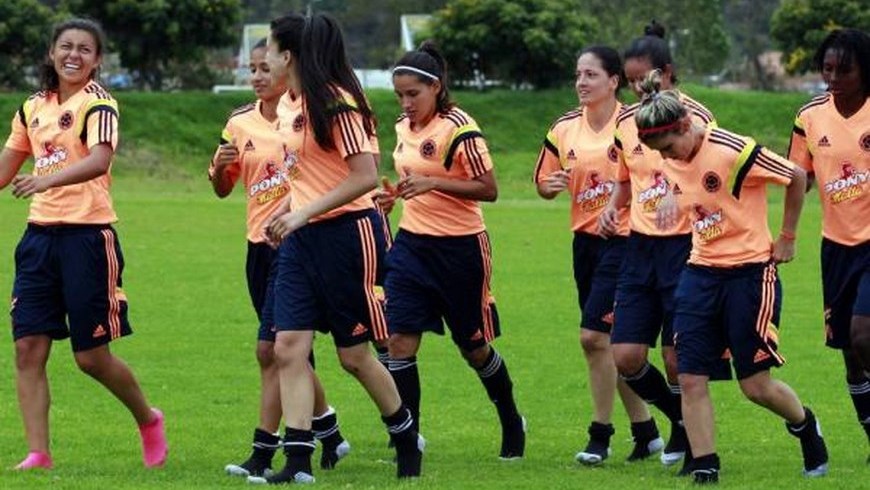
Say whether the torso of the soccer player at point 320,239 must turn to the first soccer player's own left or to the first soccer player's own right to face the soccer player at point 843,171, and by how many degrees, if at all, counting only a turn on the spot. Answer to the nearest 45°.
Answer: approximately 135° to the first soccer player's own left

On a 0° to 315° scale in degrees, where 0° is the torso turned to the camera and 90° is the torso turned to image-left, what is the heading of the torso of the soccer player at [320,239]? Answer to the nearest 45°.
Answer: approximately 45°

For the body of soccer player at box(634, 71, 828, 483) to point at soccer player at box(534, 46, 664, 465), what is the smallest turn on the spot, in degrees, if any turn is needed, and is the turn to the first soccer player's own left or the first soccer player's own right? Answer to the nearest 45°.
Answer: approximately 90° to the first soccer player's own right

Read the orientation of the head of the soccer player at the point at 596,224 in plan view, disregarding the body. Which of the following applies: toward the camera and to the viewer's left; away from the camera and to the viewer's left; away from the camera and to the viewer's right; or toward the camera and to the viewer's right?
toward the camera and to the viewer's left

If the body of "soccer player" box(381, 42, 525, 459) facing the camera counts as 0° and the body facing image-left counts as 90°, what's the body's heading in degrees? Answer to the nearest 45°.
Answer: approximately 45°

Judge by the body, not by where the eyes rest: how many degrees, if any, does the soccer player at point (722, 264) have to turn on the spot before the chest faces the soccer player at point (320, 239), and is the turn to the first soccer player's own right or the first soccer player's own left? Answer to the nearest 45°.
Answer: approximately 45° to the first soccer player's own right

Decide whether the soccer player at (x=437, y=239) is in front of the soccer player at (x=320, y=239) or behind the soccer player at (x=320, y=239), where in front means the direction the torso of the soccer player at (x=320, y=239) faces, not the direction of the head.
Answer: behind

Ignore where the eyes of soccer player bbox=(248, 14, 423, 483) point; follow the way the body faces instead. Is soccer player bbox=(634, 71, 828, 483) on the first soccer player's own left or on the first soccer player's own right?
on the first soccer player's own left

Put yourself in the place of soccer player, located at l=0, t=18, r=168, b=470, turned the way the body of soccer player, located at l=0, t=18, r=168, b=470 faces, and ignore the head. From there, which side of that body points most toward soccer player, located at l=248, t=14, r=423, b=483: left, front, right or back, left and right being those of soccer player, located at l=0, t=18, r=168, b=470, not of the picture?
left
